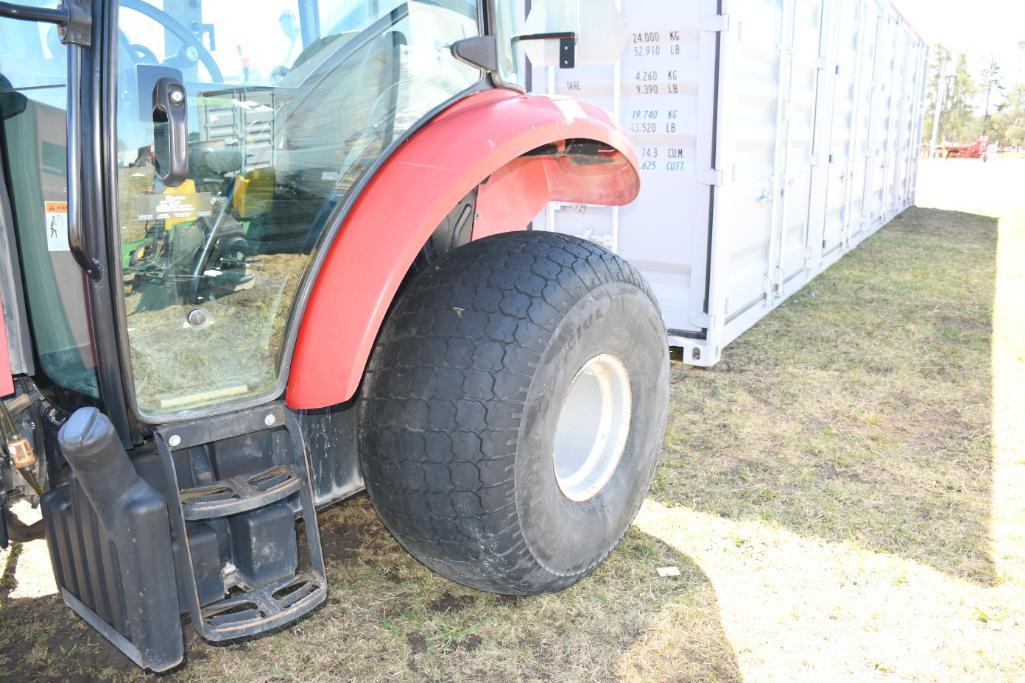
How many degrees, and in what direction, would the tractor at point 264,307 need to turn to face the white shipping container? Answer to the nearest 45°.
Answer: approximately 180°

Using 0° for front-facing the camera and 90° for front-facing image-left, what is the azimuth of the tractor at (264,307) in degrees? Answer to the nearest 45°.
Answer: approximately 45°
